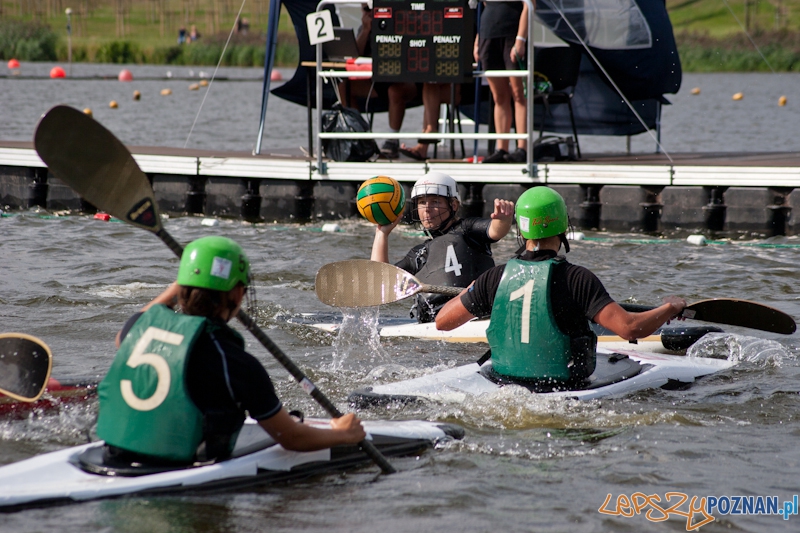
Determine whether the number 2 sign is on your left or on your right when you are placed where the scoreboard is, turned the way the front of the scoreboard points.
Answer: on your right

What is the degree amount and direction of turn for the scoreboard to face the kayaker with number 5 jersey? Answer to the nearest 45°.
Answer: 0° — it already faces them

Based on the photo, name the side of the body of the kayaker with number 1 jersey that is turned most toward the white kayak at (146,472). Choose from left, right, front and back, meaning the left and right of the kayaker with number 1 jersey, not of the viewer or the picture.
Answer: back

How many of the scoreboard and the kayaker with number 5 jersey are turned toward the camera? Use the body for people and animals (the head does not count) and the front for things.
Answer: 1

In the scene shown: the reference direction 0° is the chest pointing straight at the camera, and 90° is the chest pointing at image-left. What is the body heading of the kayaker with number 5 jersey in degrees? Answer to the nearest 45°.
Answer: approximately 225°

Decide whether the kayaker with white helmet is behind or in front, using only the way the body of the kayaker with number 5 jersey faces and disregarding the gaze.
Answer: in front
